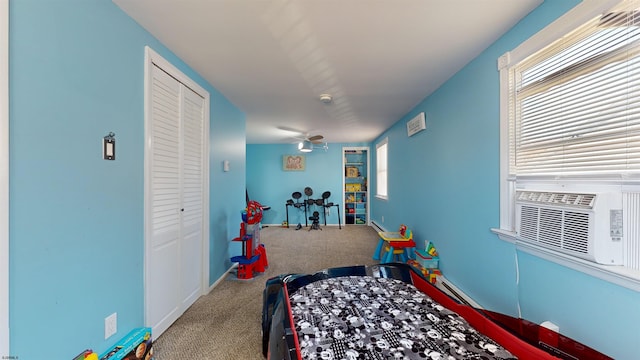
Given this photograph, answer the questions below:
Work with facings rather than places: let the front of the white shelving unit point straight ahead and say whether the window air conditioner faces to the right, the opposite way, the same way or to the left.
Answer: to the right

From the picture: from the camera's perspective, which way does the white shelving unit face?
toward the camera

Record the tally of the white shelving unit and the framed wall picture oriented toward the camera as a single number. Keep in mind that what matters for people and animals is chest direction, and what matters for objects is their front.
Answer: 2

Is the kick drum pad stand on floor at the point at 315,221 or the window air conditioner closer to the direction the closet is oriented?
the window air conditioner

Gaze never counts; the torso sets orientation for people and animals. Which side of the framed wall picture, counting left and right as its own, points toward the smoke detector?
front

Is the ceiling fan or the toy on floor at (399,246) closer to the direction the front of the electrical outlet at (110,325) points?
the toy on floor

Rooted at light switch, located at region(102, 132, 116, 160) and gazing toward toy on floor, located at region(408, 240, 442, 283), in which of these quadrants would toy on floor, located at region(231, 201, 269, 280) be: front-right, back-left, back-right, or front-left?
front-left

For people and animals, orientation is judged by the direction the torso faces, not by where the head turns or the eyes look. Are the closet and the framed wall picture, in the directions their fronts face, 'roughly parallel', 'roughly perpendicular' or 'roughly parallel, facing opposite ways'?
roughly perpendicular

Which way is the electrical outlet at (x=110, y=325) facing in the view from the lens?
facing the viewer and to the right of the viewer

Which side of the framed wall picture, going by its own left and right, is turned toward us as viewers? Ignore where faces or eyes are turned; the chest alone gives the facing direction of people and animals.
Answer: front

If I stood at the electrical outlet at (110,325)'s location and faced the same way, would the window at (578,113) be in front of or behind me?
in front

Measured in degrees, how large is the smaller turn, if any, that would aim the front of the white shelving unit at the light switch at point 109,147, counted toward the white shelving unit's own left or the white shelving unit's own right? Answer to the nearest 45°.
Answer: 0° — it already faces it

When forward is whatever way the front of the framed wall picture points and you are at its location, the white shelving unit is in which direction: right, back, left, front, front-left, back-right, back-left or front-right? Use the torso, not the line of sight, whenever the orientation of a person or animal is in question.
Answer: left

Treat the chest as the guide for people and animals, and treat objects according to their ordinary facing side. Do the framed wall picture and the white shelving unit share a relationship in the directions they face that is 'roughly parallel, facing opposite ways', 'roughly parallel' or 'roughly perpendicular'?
roughly parallel

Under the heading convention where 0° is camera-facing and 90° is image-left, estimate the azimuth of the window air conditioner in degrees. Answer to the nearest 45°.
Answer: approximately 45°

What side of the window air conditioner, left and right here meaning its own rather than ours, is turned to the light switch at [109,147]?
front
